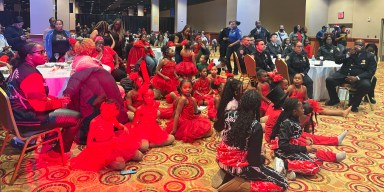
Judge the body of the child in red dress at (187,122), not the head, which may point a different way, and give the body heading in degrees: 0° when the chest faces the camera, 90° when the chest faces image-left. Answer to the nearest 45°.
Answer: approximately 315°

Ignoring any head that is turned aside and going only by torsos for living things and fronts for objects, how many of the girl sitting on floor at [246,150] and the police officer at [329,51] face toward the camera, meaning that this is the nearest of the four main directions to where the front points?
1

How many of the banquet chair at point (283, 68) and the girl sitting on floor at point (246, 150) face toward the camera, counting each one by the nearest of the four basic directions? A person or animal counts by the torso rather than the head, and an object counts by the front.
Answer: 0

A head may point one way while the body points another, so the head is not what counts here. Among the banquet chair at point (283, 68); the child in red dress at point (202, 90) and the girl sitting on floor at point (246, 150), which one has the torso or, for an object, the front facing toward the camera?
the child in red dress

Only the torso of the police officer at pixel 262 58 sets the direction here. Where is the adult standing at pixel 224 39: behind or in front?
behind

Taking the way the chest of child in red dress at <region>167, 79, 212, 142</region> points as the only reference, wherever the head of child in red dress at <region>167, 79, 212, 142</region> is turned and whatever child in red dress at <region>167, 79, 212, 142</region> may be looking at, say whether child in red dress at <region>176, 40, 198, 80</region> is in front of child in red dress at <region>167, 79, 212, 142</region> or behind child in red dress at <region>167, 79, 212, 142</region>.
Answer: behind

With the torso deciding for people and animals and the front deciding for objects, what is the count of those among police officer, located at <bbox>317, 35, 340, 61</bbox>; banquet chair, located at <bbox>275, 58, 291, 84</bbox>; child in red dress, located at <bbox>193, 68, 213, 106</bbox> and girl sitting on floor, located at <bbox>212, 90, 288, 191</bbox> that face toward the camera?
2

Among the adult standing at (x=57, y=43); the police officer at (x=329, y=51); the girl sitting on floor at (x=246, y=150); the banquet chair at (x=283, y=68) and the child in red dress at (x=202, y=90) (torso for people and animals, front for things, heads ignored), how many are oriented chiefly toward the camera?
3

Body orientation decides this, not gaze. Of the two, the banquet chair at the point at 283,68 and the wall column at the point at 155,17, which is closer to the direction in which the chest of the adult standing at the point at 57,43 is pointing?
the banquet chair

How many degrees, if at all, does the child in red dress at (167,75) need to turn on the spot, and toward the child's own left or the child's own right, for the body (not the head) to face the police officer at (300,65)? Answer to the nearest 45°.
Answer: approximately 45° to the child's own left

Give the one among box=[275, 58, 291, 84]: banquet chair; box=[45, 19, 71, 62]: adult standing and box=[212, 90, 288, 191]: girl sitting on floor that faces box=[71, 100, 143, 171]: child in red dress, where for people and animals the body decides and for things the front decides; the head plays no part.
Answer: the adult standing

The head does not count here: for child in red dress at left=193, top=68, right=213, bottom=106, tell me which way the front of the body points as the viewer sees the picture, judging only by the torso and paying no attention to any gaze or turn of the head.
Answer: toward the camera
